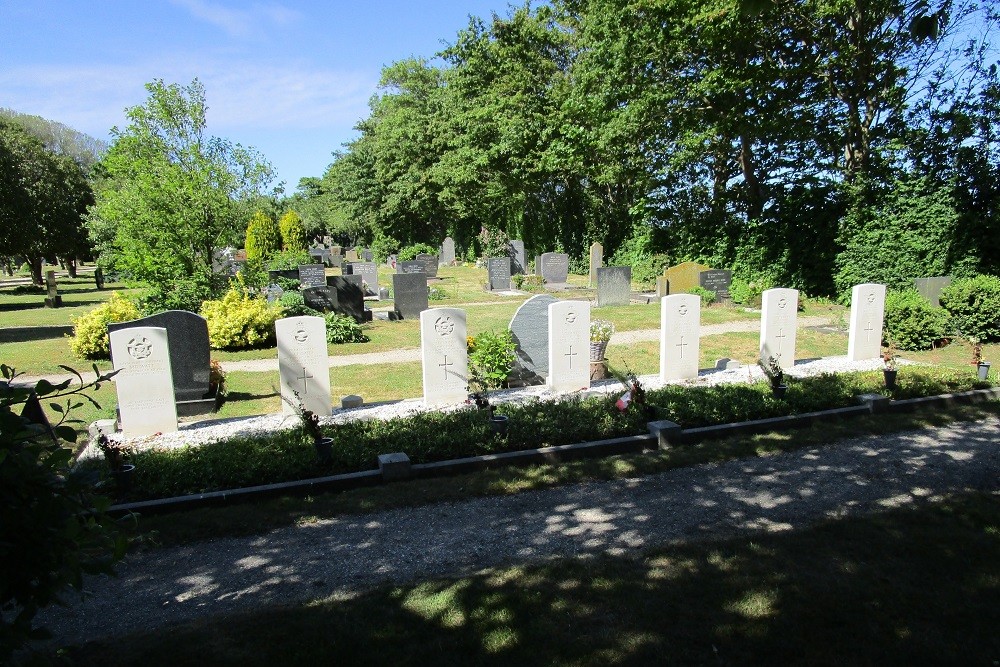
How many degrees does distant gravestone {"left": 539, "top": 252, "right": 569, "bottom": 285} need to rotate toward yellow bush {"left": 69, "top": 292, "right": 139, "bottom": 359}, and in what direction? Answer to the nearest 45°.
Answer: approximately 45° to its right

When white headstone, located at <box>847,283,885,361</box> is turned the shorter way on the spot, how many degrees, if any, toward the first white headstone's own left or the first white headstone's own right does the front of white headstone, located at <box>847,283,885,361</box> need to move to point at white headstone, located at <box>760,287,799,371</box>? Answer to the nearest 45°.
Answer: approximately 90° to the first white headstone's own right

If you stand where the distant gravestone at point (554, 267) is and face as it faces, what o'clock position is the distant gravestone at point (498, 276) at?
the distant gravestone at point (498, 276) is roughly at 2 o'clock from the distant gravestone at point (554, 267).

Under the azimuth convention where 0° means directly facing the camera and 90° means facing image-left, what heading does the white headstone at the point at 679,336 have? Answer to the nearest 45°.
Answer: approximately 315°

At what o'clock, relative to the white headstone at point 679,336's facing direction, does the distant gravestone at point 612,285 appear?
The distant gravestone is roughly at 7 o'clock from the white headstone.

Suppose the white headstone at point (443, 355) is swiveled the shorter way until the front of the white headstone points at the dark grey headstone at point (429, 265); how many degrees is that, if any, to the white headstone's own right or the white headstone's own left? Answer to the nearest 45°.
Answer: approximately 180°

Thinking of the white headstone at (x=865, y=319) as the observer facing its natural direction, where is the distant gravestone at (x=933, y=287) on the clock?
The distant gravestone is roughly at 8 o'clock from the white headstone.

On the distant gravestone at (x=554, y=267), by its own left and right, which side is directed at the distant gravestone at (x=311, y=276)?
right

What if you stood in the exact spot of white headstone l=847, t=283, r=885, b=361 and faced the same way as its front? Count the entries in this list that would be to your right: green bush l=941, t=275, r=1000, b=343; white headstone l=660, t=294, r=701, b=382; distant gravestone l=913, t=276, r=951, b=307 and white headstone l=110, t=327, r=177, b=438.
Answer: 2

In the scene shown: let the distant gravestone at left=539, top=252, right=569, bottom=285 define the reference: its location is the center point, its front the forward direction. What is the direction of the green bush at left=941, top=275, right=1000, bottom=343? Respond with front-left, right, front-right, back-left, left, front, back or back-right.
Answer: front-left

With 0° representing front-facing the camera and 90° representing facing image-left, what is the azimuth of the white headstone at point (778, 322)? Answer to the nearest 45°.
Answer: approximately 315°

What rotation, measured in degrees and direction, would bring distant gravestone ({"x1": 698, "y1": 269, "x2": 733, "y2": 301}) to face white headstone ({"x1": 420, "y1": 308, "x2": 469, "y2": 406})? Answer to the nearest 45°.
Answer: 0° — it already faces it

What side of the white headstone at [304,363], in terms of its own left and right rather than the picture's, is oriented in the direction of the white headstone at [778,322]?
left
